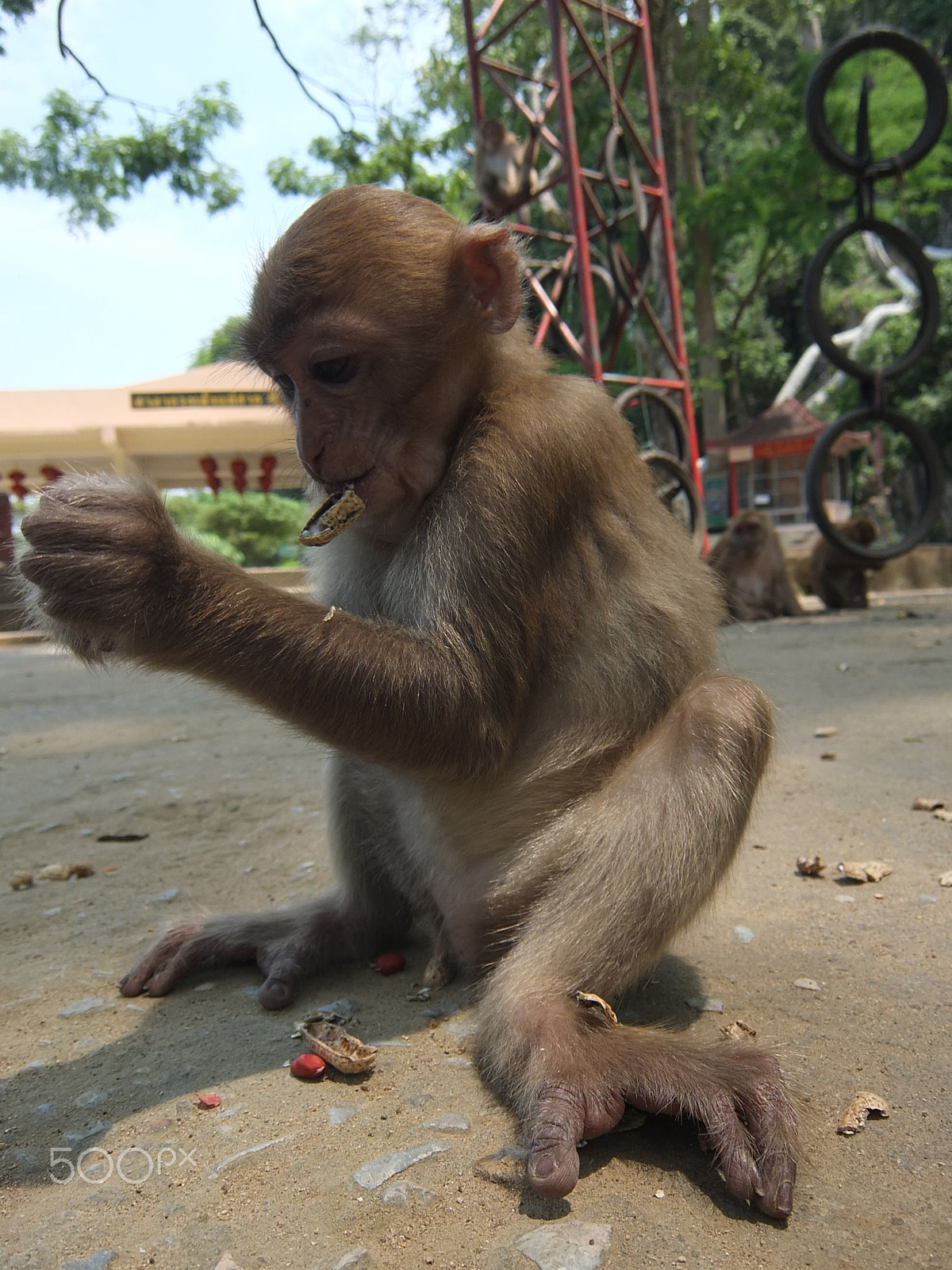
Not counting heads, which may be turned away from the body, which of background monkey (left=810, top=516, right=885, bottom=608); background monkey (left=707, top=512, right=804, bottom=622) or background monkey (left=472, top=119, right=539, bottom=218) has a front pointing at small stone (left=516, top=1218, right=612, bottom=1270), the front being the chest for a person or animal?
background monkey (left=707, top=512, right=804, bottom=622)

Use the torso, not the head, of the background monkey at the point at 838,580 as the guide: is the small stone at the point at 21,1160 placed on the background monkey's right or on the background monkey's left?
on the background monkey's right

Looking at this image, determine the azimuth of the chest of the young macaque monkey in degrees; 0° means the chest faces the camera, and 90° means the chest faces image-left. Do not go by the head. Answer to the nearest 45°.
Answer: approximately 45°

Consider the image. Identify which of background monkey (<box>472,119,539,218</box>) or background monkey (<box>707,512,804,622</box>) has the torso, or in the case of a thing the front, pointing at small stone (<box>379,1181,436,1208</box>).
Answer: background monkey (<box>707,512,804,622</box>)

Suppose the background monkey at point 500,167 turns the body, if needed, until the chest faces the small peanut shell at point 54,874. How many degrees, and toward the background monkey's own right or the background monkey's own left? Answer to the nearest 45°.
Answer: approximately 90° to the background monkey's own right

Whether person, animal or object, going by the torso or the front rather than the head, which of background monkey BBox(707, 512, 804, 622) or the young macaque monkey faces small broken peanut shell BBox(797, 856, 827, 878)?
the background monkey

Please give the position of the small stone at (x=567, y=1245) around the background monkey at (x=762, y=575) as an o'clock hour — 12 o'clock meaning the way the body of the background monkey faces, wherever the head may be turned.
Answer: The small stone is roughly at 12 o'clock from the background monkey.
